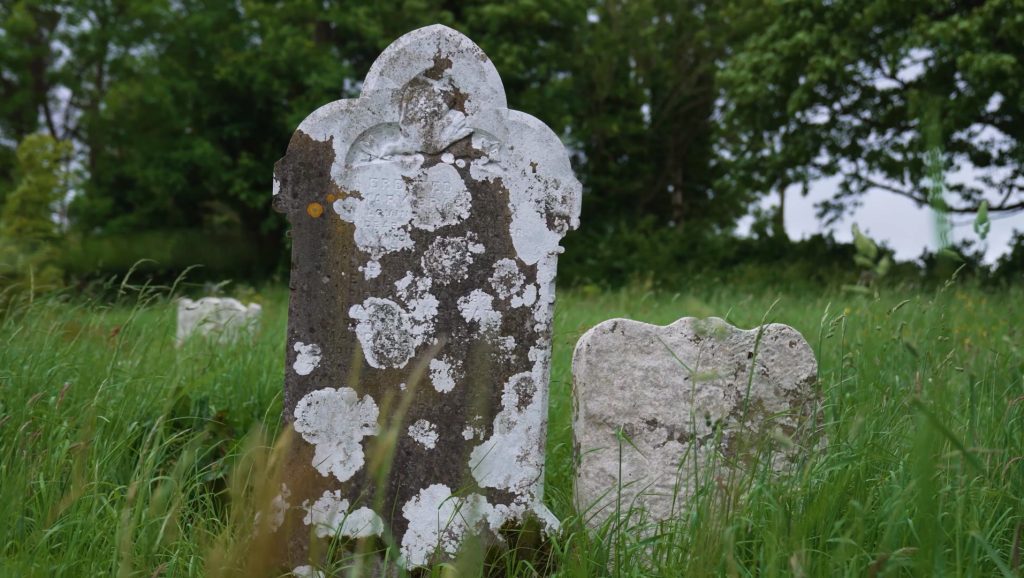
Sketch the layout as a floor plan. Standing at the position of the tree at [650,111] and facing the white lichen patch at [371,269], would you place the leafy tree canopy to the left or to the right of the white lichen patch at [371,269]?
left

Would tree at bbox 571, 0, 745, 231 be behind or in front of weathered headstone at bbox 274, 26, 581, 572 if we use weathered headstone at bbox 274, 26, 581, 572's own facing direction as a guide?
behind

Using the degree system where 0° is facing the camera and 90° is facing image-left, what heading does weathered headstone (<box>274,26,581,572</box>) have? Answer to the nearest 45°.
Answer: approximately 0°

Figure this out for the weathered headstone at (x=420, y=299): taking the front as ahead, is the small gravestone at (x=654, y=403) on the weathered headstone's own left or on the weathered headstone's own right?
on the weathered headstone's own left

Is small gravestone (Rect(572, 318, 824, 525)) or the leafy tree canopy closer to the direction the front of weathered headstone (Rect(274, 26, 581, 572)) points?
the small gravestone

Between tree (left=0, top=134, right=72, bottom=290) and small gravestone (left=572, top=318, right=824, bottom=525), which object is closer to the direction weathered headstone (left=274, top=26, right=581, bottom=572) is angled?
the small gravestone

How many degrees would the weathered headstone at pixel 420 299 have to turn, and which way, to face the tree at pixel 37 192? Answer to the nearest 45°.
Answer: approximately 135° to its right

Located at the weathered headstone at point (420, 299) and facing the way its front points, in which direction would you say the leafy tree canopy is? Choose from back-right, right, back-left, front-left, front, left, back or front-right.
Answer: back-left
